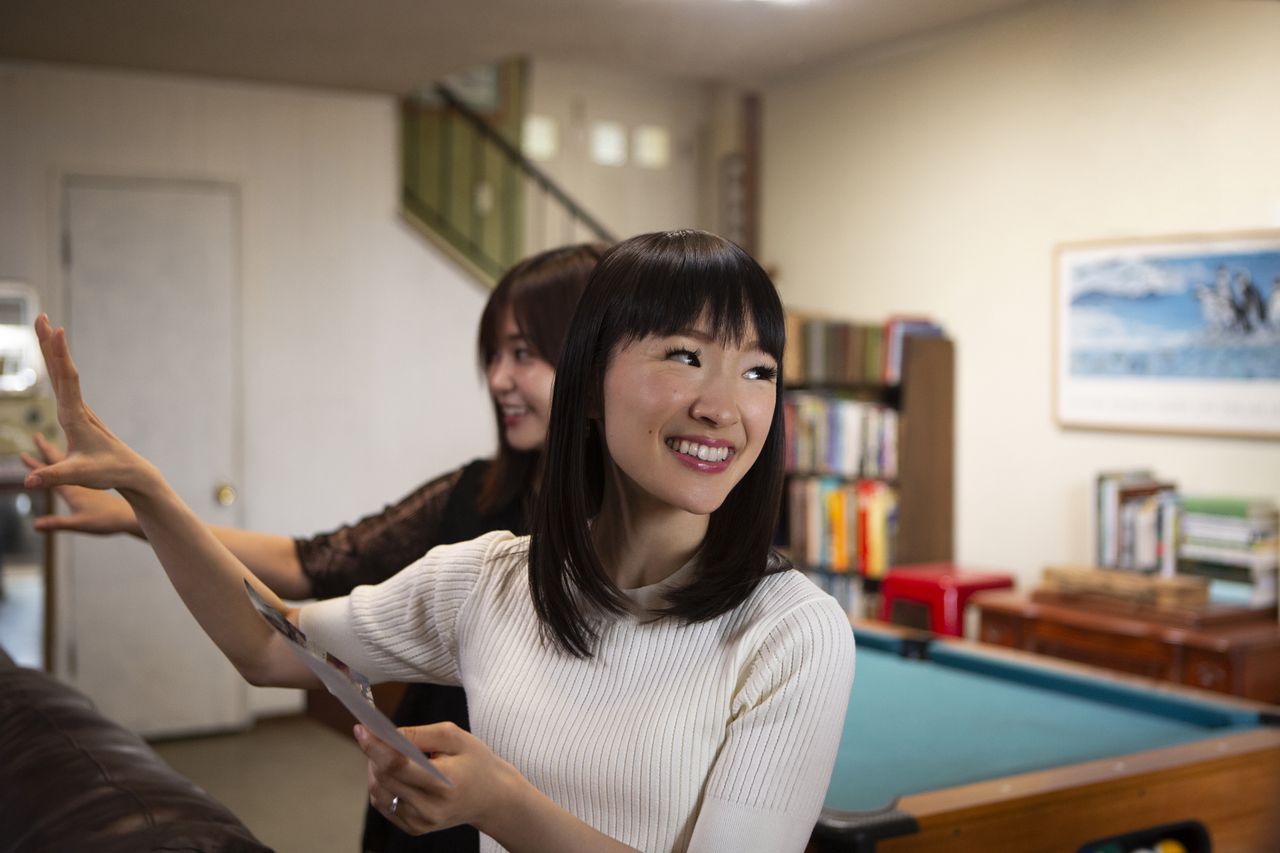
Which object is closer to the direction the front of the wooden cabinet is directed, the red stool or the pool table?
the pool table

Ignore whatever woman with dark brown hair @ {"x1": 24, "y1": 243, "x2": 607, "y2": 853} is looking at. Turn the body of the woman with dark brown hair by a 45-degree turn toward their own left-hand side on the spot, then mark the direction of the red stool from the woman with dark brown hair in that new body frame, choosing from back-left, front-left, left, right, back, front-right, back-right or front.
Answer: back-left

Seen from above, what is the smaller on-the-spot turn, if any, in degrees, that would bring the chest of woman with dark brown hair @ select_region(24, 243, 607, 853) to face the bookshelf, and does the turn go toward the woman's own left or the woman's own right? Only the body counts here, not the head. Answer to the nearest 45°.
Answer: approximately 180°

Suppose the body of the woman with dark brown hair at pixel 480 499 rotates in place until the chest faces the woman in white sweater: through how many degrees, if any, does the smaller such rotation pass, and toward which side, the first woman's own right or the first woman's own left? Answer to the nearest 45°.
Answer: approximately 45° to the first woman's own left

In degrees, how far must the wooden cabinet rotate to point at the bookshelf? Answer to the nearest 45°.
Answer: approximately 90° to its right

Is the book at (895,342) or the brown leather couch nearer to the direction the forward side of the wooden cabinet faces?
the brown leather couch

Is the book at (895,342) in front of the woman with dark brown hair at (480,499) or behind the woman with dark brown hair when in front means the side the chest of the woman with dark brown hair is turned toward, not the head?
behind
